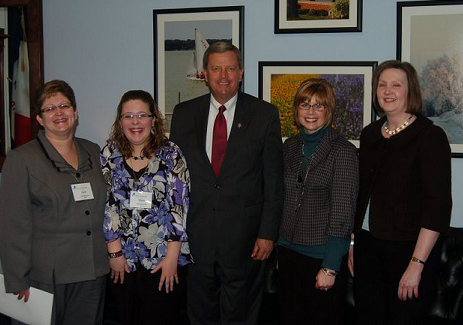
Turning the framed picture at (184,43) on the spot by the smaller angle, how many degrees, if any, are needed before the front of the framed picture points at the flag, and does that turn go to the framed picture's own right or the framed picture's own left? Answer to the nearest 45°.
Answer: approximately 90° to the framed picture's own right

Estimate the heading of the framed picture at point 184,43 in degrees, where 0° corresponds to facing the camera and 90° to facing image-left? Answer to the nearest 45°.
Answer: approximately 0°

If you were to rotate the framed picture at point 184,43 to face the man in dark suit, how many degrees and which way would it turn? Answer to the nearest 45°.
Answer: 0° — it already faces them

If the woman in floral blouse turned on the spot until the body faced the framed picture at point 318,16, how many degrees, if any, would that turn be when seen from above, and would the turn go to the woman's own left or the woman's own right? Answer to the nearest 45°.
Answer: approximately 135° to the woman's own left

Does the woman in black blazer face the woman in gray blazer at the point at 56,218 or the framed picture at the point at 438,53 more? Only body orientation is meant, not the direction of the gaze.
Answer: the woman in gray blazer

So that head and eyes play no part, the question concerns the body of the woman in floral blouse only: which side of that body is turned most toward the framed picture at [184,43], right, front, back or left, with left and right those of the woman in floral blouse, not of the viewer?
back

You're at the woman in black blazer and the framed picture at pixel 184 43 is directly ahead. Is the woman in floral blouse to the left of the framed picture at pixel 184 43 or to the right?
left
